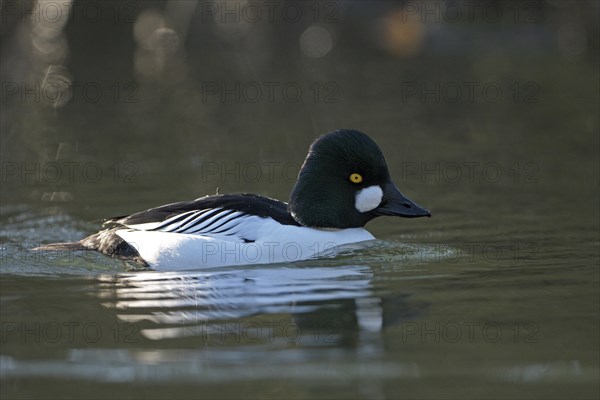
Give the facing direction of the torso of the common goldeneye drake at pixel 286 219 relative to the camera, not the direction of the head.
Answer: to the viewer's right
